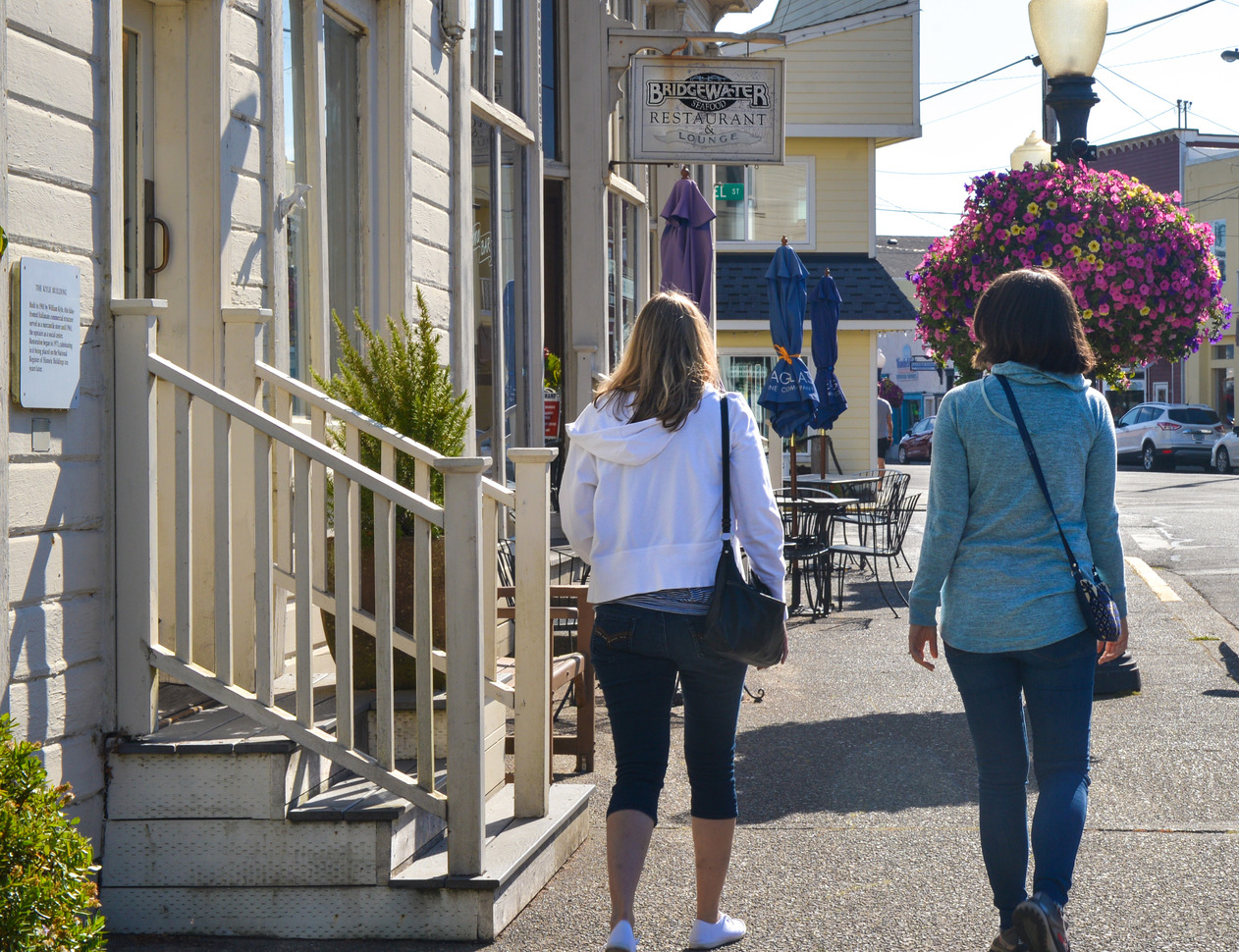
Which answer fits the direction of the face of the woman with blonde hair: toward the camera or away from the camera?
away from the camera

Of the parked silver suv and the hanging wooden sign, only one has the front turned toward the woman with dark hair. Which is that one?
the hanging wooden sign

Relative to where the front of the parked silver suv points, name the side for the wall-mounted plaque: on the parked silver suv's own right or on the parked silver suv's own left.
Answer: on the parked silver suv's own left

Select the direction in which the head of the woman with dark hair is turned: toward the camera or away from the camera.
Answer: away from the camera

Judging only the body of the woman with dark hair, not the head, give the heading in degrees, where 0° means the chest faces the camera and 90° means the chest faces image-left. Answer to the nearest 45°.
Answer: approximately 180°

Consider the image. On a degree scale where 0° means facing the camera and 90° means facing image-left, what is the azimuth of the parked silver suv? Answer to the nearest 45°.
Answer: approximately 135°

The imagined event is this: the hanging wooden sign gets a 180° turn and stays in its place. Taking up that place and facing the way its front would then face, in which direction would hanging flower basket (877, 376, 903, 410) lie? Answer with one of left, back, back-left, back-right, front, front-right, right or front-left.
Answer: front

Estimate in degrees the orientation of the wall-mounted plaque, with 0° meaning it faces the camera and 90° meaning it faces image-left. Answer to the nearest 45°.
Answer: approximately 315°

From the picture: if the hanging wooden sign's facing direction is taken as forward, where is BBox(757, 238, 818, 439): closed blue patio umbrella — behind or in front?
behind

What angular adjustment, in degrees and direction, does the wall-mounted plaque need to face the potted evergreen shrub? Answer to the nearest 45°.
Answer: approximately 90° to its left

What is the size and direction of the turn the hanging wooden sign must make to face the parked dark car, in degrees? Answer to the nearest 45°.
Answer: approximately 180°

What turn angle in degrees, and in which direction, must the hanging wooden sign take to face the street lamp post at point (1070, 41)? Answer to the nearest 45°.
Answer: approximately 45° to its left
